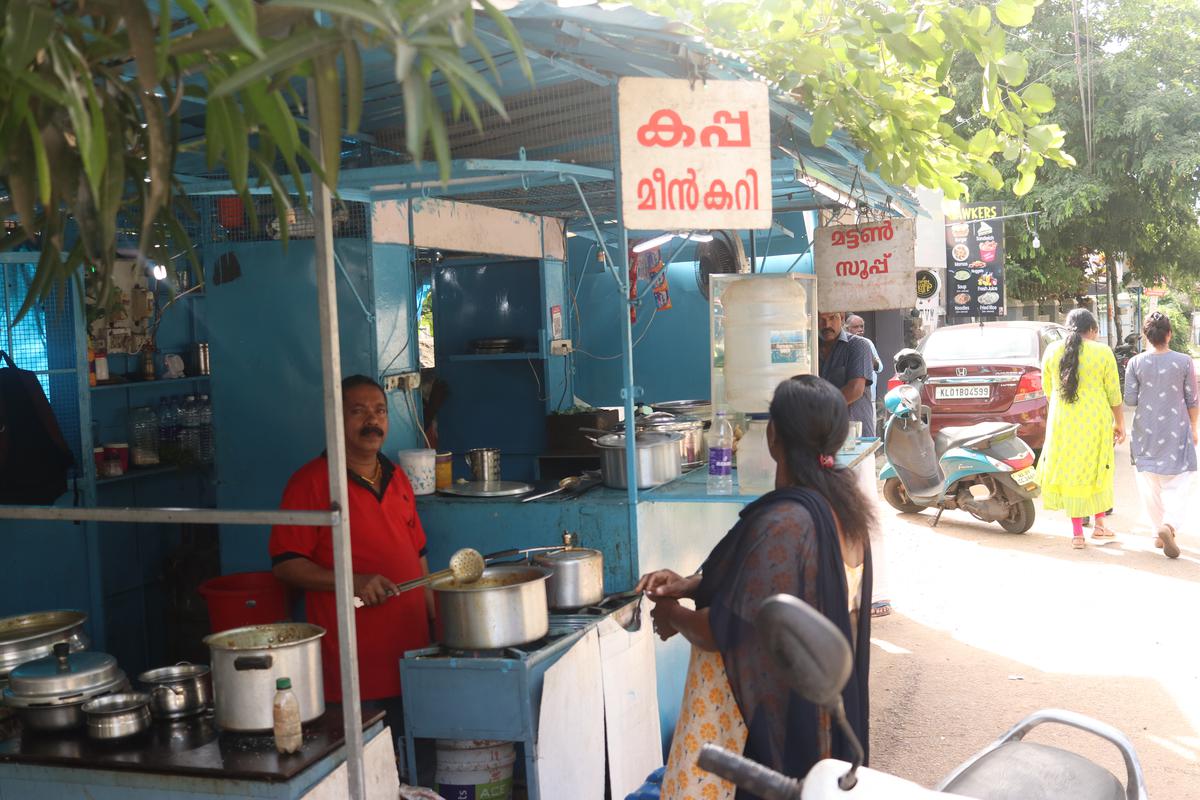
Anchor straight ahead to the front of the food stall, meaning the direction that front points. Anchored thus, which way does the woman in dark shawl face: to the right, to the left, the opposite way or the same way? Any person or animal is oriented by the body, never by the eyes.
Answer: the opposite way

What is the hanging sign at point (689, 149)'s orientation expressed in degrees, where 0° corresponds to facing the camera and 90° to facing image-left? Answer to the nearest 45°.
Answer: approximately 0°

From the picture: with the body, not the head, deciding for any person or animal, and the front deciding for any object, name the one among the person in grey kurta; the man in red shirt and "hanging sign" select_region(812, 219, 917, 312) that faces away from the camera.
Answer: the person in grey kurta

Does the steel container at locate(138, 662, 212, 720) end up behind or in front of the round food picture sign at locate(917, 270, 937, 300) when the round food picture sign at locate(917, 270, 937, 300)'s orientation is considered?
in front

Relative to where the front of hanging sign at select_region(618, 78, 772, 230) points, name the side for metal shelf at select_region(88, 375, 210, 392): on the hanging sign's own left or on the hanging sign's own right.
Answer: on the hanging sign's own right

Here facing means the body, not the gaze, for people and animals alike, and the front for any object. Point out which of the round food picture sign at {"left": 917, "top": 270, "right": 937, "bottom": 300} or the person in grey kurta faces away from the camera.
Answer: the person in grey kurta

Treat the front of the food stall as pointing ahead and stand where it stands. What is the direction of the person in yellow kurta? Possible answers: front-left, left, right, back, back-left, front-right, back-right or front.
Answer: left

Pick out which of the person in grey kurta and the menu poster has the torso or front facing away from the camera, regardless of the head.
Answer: the person in grey kurta

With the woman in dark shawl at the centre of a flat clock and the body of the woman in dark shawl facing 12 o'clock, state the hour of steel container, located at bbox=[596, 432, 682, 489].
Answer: The steel container is roughly at 1 o'clock from the woman in dark shawl.

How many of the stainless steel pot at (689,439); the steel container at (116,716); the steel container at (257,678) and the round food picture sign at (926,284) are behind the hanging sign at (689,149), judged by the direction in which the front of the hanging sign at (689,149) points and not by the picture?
2

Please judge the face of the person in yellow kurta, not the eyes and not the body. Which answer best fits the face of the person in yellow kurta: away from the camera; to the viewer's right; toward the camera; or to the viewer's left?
away from the camera

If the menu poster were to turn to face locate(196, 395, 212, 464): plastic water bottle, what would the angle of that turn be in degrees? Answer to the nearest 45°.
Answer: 0° — it already faces it
